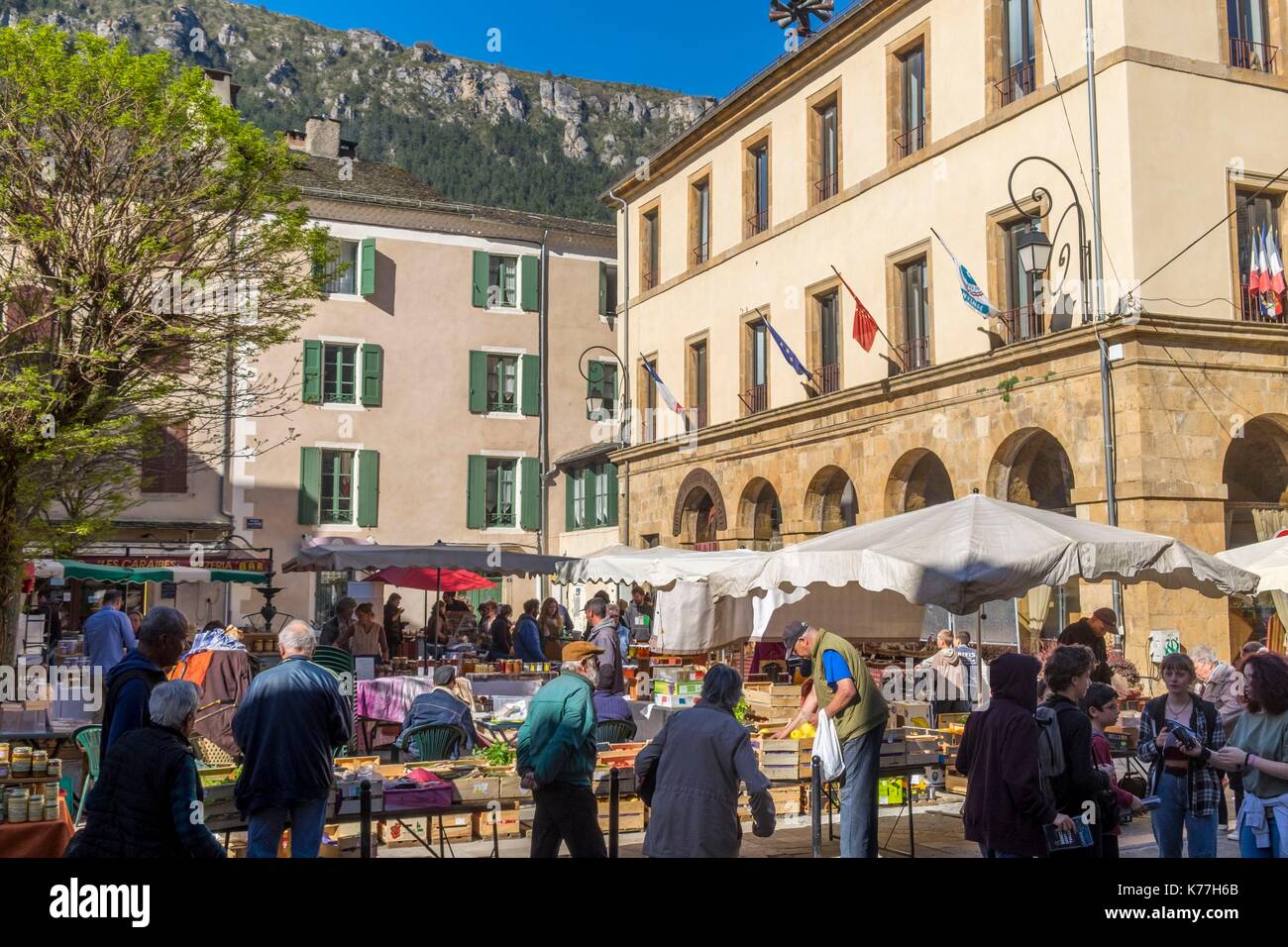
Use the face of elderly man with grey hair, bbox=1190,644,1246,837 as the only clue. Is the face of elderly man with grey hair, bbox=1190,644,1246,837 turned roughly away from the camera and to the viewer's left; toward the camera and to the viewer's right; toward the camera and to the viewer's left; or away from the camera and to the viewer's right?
toward the camera and to the viewer's left

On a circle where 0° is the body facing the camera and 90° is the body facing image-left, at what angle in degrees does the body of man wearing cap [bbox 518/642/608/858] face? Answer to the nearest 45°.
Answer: approximately 225°

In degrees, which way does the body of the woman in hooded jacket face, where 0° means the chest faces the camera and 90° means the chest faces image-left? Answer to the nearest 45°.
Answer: approximately 225°

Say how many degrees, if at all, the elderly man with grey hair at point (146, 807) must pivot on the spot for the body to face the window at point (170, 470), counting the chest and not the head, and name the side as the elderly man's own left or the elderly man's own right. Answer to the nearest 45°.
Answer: approximately 45° to the elderly man's own left

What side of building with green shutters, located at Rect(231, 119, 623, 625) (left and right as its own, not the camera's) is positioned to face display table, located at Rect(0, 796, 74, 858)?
front

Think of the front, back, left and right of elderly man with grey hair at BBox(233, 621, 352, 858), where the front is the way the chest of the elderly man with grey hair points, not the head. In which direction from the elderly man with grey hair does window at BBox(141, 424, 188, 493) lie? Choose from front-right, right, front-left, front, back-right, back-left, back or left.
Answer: front

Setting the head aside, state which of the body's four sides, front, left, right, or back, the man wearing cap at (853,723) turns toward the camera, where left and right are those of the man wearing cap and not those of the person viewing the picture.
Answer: left

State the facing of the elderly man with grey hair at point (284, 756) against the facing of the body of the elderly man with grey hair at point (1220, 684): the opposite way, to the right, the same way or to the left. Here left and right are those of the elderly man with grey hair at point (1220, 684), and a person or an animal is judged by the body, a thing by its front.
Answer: to the right

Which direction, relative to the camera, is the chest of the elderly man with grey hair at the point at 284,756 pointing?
away from the camera

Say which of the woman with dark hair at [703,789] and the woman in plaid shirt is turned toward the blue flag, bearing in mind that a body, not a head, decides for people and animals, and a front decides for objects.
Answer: the woman with dark hair

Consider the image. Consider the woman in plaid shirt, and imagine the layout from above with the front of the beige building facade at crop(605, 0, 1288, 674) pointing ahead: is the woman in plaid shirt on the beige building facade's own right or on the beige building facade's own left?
on the beige building facade's own left

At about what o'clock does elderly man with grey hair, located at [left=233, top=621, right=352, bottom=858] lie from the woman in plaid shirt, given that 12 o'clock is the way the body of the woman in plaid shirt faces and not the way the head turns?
The elderly man with grey hair is roughly at 2 o'clock from the woman in plaid shirt.

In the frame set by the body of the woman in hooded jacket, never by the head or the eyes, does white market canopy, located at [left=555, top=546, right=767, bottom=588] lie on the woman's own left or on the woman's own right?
on the woman's own left

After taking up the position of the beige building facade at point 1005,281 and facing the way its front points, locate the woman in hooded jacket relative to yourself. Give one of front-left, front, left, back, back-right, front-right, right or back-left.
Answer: front-left

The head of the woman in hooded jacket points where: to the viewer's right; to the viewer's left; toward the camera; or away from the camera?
away from the camera

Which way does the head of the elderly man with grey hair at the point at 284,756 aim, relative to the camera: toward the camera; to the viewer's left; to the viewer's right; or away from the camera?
away from the camera

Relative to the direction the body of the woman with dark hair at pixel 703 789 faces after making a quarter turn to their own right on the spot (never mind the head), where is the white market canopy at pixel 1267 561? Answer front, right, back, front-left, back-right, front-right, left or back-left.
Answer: front-left
